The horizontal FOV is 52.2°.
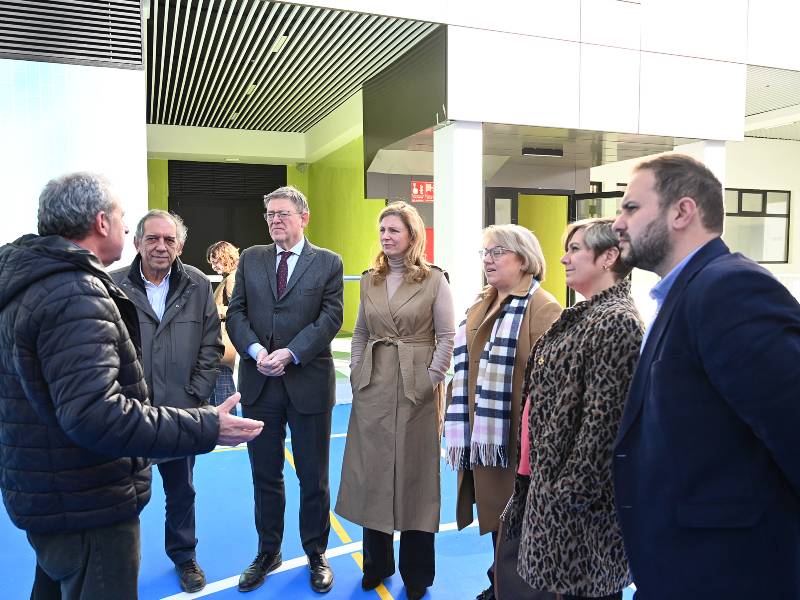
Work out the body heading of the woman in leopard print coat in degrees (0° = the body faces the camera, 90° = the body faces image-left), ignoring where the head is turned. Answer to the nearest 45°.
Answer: approximately 90°

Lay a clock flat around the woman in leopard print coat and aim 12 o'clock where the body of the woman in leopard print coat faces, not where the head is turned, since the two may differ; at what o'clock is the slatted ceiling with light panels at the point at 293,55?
The slatted ceiling with light panels is roughly at 2 o'clock from the woman in leopard print coat.

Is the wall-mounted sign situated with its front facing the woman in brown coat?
yes

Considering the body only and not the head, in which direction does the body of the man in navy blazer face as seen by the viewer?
to the viewer's left

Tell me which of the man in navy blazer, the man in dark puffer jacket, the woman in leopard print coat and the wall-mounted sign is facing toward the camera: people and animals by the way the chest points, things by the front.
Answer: the wall-mounted sign

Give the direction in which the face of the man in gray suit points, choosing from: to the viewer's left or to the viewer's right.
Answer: to the viewer's left

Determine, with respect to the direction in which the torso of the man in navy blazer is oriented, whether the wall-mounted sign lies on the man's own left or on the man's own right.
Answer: on the man's own right

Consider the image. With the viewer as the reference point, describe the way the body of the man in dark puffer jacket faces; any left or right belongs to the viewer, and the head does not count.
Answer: facing away from the viewer and to the right of the viewer

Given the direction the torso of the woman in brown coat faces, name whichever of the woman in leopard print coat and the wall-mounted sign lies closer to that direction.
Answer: the woman in leopard print coat

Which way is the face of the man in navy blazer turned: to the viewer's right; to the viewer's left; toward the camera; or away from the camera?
to the viewer's left

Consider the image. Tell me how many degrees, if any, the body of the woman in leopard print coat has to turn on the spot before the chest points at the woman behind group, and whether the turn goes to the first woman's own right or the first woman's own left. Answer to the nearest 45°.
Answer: approximately 45° to the first woman's own right
